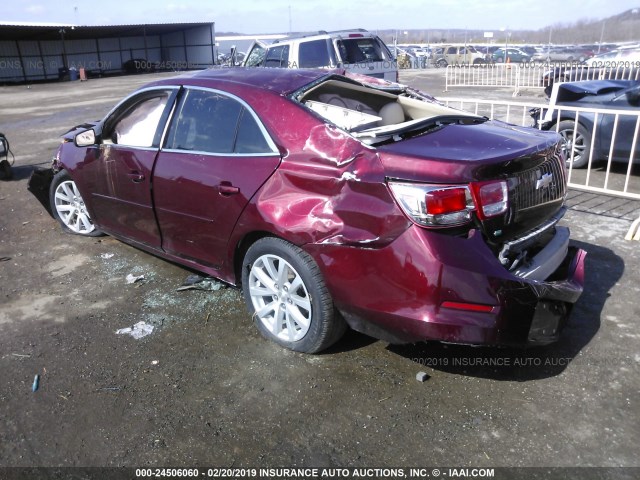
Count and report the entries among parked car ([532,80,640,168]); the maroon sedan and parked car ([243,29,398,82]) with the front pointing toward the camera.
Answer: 0

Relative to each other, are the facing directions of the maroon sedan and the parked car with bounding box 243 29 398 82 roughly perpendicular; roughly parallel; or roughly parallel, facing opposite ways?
roughly parallel

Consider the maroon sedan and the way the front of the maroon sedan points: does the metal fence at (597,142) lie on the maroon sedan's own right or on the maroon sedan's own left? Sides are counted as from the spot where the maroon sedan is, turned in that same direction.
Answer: on the maroon sedan's own right

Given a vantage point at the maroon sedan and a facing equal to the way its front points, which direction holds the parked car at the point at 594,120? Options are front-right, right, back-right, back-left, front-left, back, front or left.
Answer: right

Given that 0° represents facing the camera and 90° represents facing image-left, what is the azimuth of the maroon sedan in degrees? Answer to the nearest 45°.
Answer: approximately 135°

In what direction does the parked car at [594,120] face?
to the viewer's left

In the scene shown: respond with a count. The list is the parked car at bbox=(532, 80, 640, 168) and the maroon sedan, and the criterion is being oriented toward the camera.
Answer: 0

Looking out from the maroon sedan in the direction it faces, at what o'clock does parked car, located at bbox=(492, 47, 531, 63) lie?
The parked car is roughly at 2 o'clock from the maroon sedan.

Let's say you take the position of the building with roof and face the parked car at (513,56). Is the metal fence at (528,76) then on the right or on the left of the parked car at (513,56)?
right

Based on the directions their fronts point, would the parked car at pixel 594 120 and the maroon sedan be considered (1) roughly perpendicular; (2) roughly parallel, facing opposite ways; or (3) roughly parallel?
roughly parallel

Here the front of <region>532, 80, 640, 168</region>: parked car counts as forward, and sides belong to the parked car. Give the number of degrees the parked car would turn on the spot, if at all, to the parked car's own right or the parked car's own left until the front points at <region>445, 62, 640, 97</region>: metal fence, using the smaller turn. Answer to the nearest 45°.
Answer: approximately 90° to the parked car's own right

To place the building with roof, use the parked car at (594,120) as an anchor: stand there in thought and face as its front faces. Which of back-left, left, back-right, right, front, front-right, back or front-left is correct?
front-right

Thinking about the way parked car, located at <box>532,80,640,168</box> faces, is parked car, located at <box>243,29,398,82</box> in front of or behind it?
in front

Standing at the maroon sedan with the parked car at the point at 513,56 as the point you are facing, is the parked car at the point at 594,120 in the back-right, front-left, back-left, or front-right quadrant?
front-right

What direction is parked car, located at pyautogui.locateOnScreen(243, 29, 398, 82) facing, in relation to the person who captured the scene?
facing away from the viewer and to the left of the viewer

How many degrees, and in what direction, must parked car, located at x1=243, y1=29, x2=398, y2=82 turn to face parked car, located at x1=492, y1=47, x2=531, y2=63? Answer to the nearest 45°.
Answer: approximately 90° to its right

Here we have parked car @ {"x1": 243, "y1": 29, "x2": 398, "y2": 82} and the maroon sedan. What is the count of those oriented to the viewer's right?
0

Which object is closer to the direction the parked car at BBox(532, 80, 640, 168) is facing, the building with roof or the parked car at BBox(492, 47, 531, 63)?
the building with roof
